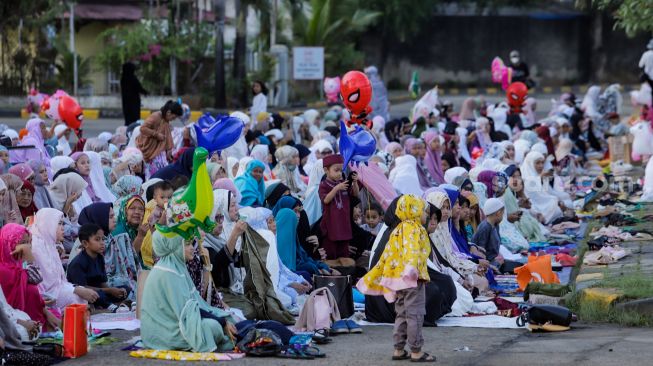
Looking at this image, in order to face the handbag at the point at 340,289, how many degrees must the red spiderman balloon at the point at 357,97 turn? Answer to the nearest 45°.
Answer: approximately 45° to its left

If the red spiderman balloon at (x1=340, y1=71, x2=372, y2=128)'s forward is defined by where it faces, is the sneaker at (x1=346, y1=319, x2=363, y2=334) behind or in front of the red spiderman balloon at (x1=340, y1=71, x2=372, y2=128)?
in front

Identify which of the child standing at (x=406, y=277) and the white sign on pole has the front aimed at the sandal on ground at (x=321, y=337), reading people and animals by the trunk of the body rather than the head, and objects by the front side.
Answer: the white sign on pole

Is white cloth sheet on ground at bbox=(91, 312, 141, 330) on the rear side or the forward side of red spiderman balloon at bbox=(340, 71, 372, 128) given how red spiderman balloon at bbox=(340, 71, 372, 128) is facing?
on the forward side

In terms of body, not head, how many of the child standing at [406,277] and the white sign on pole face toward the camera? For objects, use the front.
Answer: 1

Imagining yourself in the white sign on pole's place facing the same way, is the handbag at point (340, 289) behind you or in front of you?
in front

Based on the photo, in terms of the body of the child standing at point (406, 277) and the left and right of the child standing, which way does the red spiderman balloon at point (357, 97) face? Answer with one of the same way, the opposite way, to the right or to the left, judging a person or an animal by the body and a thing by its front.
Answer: the opposite way

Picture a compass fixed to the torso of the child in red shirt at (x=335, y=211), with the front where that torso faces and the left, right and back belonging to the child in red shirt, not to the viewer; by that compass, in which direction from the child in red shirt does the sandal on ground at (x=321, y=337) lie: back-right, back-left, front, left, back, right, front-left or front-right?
front-right

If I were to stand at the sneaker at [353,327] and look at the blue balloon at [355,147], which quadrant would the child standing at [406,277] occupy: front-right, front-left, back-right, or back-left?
back-right
